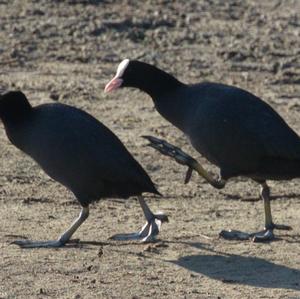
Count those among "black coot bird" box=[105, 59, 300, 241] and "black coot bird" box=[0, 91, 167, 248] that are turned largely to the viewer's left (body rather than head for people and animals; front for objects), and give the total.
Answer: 2

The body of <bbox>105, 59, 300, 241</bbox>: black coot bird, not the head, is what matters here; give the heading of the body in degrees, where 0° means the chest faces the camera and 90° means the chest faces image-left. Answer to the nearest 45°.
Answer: approximately 90°

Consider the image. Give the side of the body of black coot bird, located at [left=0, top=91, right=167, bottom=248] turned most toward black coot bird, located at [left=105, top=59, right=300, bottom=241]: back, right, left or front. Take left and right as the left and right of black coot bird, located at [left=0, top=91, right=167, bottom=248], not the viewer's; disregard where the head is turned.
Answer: back

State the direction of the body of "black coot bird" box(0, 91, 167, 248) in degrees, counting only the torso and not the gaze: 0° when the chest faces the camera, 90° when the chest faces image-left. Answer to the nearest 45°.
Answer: approximately 90°
